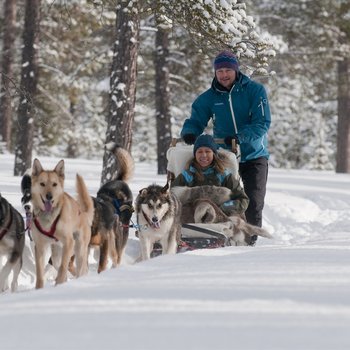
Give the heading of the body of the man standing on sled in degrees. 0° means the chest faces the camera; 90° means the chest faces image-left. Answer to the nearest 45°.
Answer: approximately 45°

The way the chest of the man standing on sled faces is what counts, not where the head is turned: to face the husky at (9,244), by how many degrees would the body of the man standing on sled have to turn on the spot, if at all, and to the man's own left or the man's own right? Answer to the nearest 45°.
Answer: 0° — they already face it

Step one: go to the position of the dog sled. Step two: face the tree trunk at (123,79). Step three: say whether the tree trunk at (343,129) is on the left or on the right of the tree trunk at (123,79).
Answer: right

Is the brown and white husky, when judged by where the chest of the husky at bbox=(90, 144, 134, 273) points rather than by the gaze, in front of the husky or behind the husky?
in front

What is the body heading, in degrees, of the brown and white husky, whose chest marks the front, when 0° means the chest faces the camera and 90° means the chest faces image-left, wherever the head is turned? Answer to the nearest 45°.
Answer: approximately 45°

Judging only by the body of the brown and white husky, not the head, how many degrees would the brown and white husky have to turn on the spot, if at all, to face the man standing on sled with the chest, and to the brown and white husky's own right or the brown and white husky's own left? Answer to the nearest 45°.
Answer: approximately 180°

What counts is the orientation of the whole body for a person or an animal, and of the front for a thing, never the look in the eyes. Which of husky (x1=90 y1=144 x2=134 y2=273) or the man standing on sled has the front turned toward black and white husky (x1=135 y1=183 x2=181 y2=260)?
the man standing on sled

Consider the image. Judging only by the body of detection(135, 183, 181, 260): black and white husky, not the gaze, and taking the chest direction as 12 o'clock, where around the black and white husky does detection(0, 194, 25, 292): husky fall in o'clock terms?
The husky is roughly at 2 o'clock from the black and white husky.

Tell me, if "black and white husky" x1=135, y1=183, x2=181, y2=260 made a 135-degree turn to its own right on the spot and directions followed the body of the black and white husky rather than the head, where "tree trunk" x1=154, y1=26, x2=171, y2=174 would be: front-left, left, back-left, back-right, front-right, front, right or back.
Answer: front-right

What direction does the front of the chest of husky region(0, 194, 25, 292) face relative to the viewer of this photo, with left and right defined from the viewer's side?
facing the viewer and to the left of the viewer
